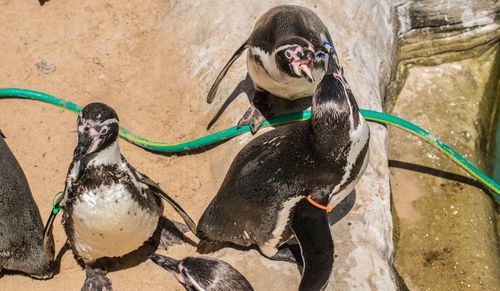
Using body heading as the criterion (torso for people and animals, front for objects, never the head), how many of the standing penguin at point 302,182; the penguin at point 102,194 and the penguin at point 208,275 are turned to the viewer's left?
1

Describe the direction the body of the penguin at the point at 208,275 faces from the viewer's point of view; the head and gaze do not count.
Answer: to the viewer's left

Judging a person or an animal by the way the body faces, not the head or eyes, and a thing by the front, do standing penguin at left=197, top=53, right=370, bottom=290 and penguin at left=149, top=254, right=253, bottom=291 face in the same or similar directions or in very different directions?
very different directions

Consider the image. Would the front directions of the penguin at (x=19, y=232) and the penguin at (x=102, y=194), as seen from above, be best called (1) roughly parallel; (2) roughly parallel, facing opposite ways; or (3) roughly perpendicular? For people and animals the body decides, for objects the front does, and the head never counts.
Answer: roughly perpendicular

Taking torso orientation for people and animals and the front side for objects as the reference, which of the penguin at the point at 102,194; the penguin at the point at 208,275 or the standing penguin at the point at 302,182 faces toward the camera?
the penguin at the point at 102,194

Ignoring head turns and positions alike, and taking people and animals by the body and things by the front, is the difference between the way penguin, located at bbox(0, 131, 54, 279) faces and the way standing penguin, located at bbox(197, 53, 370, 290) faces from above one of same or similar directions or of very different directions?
very different directions

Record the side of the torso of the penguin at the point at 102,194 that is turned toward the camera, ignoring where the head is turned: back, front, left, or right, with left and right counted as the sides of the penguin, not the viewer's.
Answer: front

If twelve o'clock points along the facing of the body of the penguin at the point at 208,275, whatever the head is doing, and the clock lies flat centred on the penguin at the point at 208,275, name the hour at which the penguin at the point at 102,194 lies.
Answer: the penguin at the point at 102,194 is roughly at 2 o'clock from the penguin at the point at 208,275.

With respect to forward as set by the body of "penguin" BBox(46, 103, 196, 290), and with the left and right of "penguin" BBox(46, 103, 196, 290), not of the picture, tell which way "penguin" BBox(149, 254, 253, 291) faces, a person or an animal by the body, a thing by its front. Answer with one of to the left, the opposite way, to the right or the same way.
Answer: to the right

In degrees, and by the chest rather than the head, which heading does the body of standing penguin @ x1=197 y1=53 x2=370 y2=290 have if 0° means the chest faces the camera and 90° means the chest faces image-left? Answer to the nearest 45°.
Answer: approximately 270°

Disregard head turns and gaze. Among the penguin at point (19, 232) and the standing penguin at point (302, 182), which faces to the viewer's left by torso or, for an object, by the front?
the penguin
